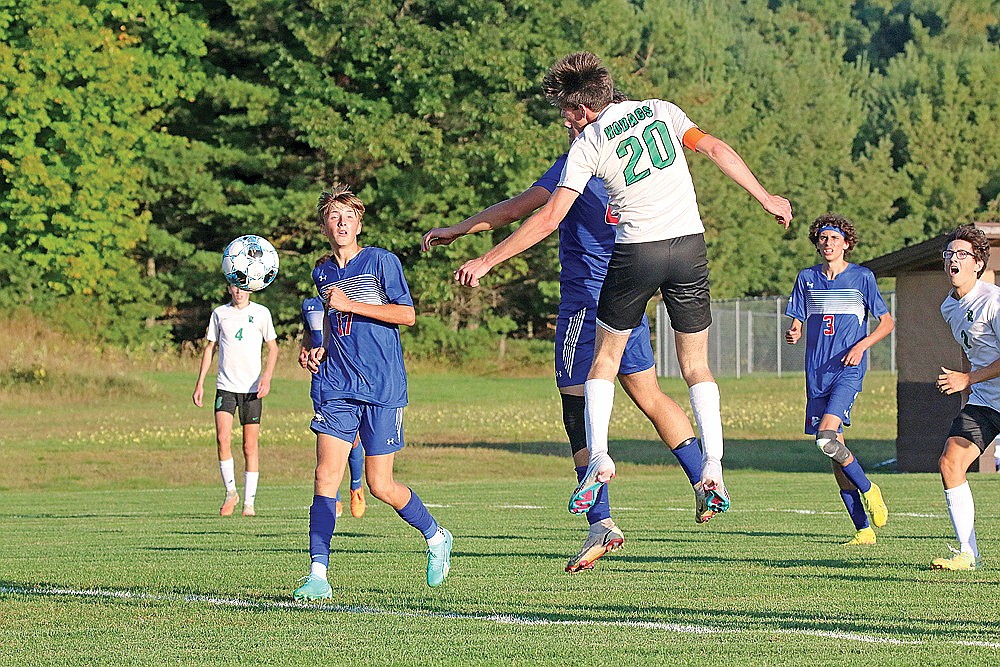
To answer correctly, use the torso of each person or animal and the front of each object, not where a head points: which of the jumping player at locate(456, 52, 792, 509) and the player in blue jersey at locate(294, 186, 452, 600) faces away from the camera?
the jumping player

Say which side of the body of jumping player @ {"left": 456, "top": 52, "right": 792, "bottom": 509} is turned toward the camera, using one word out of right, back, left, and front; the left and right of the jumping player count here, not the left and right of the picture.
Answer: back

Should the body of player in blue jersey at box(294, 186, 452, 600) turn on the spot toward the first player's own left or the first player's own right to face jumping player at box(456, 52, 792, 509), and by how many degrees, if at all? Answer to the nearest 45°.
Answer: approximately 135° to the first player's own left

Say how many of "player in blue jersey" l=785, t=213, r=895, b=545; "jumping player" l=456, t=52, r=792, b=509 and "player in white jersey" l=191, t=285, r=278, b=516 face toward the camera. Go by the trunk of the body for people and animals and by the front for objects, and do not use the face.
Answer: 2

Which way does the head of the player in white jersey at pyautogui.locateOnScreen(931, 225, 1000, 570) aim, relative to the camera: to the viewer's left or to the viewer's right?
to the viewer's left

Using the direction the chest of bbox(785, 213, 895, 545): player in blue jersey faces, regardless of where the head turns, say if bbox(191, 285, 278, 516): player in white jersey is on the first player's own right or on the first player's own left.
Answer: on the first player's own right

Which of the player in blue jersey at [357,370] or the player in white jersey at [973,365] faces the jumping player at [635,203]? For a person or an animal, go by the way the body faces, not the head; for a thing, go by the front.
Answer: the player in white jersey

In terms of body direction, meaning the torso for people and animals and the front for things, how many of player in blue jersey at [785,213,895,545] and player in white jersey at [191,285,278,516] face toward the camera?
2

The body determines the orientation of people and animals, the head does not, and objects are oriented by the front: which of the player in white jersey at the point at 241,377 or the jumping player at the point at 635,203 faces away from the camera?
the jumping player
